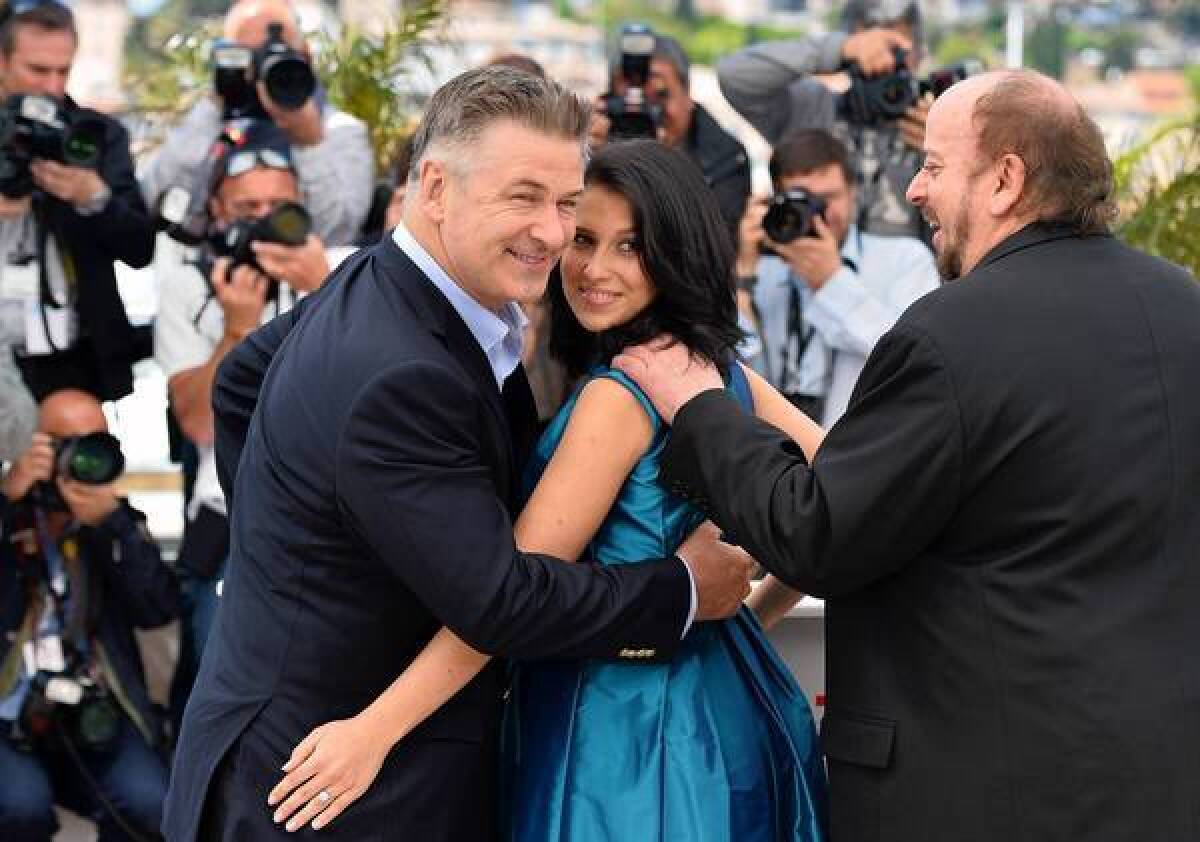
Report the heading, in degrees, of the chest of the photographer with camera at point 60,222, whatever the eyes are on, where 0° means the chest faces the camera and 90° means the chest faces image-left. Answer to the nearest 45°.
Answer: approximately 315°

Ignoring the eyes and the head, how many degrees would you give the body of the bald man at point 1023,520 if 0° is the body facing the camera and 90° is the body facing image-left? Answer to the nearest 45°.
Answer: approximately 135°

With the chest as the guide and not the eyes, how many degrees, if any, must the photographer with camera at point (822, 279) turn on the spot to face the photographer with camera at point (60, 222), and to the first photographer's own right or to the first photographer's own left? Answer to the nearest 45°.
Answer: approximately 45° to the first photographer's own right
